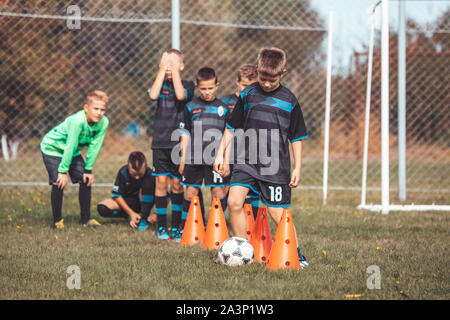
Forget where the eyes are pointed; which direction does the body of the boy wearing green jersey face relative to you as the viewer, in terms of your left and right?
facing the viewer and to the right of the viewer

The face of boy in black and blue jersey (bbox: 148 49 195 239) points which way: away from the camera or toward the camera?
toward the camera

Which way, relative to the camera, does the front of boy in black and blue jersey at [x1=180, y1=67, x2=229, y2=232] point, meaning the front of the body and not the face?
toward the camera

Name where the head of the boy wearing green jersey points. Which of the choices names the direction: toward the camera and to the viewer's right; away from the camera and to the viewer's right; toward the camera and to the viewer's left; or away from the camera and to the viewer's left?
toward the camera and to the viewer's right

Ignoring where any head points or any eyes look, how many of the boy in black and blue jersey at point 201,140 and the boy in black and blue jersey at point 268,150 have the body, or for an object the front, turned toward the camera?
2

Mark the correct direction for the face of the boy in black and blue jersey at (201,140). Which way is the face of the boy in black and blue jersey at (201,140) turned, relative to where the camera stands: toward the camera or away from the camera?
toward the camera

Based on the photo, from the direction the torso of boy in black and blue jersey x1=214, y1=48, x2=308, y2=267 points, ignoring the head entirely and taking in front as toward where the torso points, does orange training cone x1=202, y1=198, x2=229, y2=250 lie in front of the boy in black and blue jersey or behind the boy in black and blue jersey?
behind

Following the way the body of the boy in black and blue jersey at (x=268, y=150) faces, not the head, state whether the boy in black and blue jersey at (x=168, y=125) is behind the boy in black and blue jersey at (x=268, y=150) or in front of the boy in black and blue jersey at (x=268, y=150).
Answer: behind
